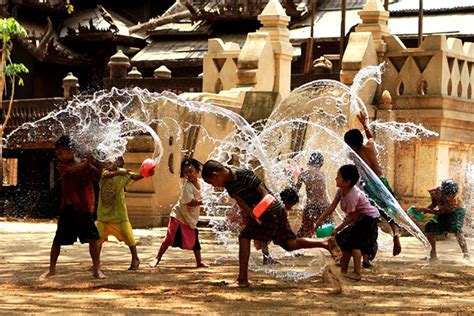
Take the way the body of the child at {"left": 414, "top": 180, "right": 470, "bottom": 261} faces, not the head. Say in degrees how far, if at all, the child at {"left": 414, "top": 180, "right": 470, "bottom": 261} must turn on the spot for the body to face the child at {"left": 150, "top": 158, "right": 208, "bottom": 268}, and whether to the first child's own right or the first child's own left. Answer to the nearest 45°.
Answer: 0° — they already face them

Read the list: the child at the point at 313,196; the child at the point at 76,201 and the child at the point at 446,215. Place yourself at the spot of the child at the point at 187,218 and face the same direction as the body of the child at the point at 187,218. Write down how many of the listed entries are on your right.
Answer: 1

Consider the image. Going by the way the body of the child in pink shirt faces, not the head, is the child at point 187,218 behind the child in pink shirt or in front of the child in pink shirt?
in front

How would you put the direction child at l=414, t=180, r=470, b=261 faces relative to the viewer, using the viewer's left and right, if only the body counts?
facing the viewer and to the left of the viewer

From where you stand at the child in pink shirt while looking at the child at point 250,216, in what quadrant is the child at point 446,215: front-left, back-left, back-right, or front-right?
back-right

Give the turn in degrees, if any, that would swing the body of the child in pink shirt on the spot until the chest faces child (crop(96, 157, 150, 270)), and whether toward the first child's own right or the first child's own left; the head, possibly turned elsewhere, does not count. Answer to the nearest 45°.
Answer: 0° — they already face them

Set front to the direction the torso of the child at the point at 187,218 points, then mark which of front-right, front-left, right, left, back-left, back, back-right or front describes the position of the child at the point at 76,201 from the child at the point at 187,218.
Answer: right

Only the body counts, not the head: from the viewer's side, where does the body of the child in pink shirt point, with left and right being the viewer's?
facing to the left of the viewer
